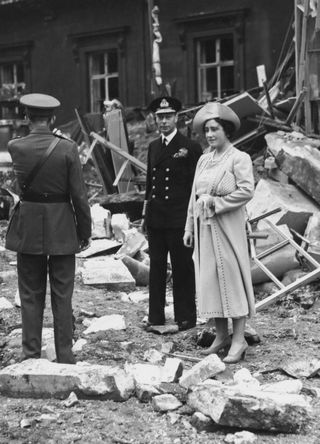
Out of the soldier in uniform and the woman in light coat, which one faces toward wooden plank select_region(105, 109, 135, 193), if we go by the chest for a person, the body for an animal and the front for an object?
the soldier in uniform

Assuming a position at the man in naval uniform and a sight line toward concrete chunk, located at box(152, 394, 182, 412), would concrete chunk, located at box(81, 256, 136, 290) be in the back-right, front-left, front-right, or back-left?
back-right

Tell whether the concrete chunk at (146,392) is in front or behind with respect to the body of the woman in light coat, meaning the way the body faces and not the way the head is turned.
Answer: in front

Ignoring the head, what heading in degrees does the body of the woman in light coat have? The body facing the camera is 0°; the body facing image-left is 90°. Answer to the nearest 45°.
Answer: approximately 45°

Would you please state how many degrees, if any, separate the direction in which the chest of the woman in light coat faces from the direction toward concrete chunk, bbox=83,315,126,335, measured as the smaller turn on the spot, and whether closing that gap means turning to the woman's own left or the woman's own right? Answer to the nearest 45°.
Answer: approximately 90° to the woman's own right

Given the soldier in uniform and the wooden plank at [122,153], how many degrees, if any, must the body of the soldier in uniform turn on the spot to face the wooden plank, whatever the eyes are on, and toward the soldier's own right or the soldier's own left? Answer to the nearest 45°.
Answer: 0° — they already face it

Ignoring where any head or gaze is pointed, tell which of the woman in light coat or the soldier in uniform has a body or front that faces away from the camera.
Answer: the soldier in uniform

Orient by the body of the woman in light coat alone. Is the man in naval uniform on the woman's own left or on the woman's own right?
on the woman's own right

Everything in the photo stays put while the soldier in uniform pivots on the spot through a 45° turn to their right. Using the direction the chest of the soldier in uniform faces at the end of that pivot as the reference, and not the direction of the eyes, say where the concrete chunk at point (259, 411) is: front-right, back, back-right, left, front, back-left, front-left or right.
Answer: right

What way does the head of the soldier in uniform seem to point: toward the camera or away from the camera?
away from the camera

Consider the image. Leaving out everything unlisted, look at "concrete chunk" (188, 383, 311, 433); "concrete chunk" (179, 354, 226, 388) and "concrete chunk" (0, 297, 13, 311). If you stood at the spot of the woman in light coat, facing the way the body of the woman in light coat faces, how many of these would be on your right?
1

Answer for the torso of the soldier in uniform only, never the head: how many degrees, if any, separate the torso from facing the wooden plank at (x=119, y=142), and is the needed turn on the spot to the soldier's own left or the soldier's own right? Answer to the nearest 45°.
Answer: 0° — they already face it

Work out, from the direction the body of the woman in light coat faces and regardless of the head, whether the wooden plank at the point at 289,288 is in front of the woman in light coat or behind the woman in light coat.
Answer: behind

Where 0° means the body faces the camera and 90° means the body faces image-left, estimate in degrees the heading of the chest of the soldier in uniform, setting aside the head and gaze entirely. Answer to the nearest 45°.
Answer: approximately 180°

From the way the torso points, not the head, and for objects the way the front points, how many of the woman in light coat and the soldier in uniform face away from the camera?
1

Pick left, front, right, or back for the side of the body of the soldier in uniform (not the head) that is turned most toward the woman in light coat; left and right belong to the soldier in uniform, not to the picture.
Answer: right
